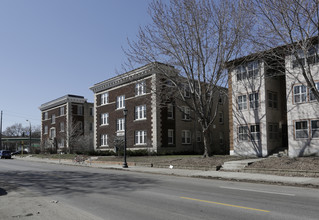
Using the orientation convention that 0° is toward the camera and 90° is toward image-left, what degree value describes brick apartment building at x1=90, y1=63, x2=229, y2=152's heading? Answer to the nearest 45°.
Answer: approximately 45°
